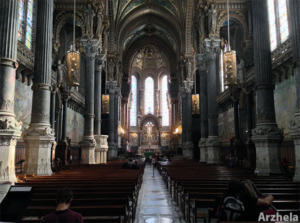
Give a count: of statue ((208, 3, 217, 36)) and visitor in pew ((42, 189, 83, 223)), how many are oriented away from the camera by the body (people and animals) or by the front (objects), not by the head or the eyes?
1

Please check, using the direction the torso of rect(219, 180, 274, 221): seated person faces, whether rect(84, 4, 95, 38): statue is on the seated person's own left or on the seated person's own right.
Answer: on the seated person's own left

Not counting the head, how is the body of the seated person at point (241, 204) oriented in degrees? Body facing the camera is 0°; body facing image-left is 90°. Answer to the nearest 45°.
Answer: approximately 225°

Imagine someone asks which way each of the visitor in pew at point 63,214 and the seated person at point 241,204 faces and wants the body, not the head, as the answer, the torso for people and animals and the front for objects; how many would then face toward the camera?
0

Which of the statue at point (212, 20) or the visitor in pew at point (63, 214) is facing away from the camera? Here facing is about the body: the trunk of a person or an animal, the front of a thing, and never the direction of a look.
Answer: the visitor in pew

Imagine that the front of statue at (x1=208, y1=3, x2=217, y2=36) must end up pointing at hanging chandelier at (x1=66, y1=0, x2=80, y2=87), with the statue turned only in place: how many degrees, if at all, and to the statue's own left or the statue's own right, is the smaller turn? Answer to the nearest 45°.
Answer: approximately 45° to the statue's own right

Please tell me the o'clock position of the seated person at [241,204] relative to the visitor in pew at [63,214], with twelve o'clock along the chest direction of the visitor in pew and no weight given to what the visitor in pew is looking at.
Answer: The seated person is roughly at 3 o'clock from the visitor in pew.

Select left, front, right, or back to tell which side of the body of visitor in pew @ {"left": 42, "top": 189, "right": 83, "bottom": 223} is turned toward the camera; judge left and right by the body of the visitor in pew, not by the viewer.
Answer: back

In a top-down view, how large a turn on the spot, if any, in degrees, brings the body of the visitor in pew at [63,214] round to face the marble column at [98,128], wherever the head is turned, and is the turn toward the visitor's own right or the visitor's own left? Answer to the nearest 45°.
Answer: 0° — they already face it

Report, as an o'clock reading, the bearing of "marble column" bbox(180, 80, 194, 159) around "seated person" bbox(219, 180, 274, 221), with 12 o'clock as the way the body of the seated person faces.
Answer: The marble column is roughly at 10 o'clock from the seated person.
